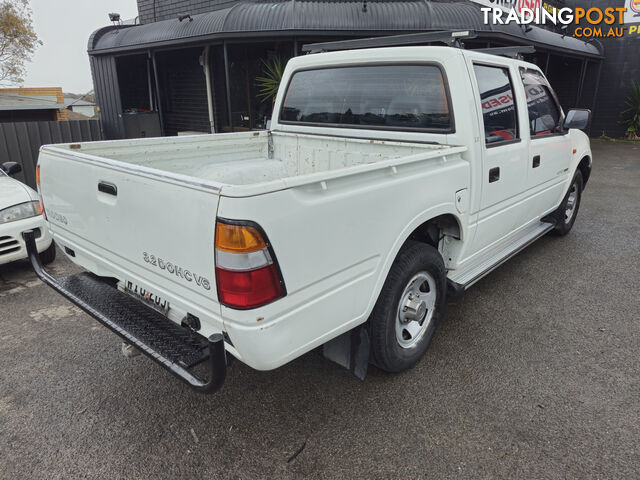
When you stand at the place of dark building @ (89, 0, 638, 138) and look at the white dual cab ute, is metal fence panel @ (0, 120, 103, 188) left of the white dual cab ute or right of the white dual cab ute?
right

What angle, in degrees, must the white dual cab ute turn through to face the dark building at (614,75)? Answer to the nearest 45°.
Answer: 0° — it already faces it

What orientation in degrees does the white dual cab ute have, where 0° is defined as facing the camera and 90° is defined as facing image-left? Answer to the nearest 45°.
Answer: approximately 225°

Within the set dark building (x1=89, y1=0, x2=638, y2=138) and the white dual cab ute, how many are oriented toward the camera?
1

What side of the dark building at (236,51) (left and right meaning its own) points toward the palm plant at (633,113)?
left
